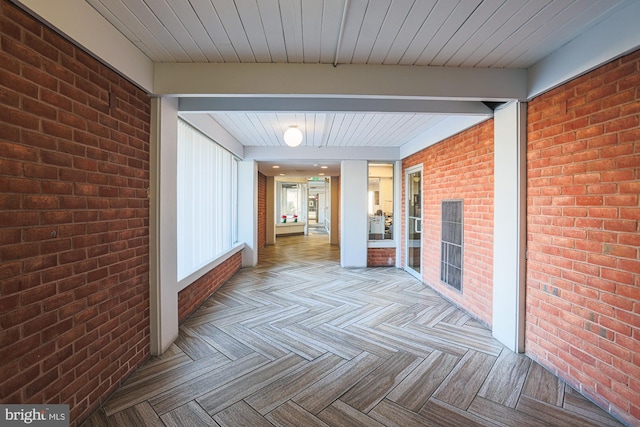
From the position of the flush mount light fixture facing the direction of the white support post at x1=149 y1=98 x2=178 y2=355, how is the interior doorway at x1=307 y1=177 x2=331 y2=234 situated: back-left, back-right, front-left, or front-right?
back-right

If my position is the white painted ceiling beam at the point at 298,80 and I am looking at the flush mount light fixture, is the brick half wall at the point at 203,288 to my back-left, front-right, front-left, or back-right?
front-left

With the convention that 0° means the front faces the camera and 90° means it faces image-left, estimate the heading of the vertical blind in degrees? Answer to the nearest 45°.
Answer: approximately 270°

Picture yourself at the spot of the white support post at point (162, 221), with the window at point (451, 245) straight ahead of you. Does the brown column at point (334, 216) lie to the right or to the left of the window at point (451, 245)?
left

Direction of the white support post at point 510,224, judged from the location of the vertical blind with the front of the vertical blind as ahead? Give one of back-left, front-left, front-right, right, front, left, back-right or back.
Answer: front-right

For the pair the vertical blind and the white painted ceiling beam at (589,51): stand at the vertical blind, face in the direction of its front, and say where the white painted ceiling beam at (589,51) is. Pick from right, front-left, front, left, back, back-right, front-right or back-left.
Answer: front-right

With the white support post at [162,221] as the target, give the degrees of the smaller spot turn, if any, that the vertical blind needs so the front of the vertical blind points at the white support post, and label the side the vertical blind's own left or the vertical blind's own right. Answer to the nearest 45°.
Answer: approximately 90° to the vertical blind's own right

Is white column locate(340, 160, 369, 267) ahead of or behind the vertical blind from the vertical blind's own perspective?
ahead

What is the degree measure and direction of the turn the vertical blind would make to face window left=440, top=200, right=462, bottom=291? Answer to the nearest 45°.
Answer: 0° — it already faces it

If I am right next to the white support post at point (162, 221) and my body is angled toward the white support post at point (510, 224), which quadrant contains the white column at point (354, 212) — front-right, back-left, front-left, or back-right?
front-left

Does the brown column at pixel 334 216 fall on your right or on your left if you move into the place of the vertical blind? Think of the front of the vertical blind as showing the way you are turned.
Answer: on your left

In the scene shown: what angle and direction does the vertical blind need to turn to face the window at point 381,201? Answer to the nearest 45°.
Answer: approximately 45° to its left
